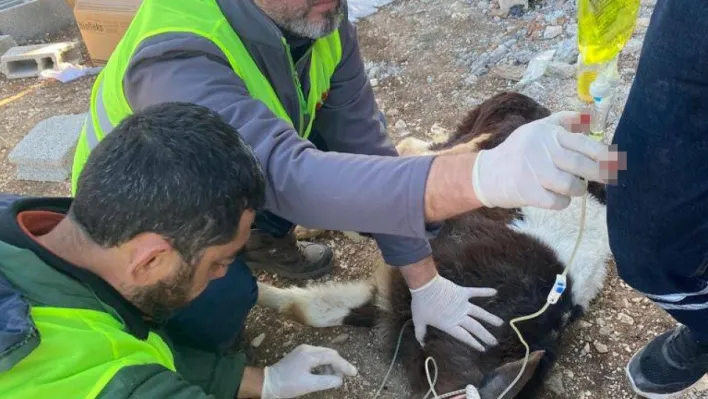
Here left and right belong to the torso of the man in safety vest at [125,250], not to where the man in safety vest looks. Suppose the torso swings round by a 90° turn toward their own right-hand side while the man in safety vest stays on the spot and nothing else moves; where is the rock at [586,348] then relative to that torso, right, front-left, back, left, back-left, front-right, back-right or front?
left

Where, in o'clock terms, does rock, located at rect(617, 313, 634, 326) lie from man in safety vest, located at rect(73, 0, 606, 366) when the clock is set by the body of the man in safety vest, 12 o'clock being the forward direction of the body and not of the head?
The rock is roughly at 10 o'clock from the man in safety vest.

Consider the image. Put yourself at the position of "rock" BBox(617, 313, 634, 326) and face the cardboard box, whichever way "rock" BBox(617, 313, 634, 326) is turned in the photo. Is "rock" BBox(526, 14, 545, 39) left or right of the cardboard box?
right

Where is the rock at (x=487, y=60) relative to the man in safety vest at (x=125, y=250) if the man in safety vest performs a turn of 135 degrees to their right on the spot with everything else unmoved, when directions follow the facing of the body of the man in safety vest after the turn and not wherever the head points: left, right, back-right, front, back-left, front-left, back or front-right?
back

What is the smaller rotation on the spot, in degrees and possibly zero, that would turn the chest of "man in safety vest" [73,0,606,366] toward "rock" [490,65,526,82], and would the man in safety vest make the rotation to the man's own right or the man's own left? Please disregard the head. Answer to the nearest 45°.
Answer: approximately 90° to the man's own left

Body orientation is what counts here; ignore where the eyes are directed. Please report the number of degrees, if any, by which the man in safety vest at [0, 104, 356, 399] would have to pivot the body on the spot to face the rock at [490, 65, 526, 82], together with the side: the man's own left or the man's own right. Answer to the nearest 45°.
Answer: approximately 45° to the man's own left

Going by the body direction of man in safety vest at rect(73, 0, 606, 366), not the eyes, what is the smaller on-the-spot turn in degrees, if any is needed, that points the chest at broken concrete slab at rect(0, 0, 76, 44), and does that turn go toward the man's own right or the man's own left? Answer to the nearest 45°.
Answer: approximately 180°

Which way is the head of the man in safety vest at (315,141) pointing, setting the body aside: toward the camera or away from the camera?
toward the camera

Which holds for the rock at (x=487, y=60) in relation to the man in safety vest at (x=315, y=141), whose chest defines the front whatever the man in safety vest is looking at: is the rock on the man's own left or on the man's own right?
on the man's own left

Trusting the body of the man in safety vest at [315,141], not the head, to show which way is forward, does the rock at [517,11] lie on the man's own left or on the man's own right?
on the man's own left

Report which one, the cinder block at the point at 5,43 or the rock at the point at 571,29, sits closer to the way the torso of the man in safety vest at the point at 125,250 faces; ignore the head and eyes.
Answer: the rock

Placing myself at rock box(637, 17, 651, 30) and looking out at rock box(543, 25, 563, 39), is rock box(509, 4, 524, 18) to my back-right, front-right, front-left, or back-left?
front-right

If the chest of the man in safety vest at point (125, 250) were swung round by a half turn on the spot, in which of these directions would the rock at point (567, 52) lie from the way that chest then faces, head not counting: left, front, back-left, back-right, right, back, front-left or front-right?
back-right

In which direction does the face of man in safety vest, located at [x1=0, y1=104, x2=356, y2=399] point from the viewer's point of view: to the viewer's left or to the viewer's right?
to the viewer's right

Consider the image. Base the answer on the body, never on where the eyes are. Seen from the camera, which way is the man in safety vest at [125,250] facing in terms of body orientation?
to the viewer's right
